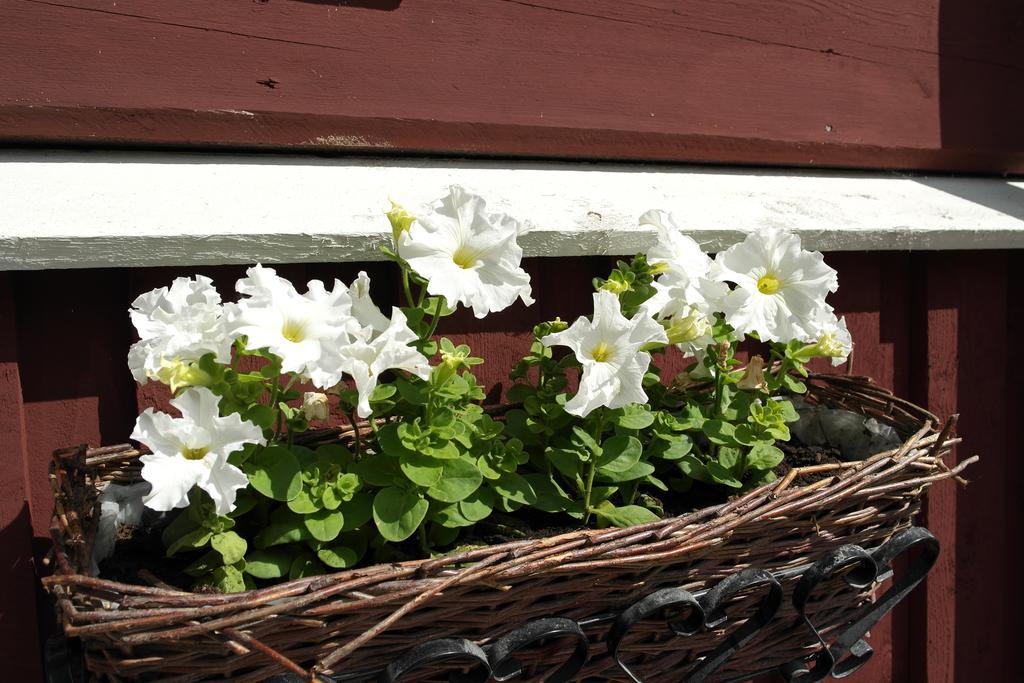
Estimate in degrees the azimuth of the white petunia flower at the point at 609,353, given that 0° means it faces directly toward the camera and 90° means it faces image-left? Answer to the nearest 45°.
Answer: approximately 0°
